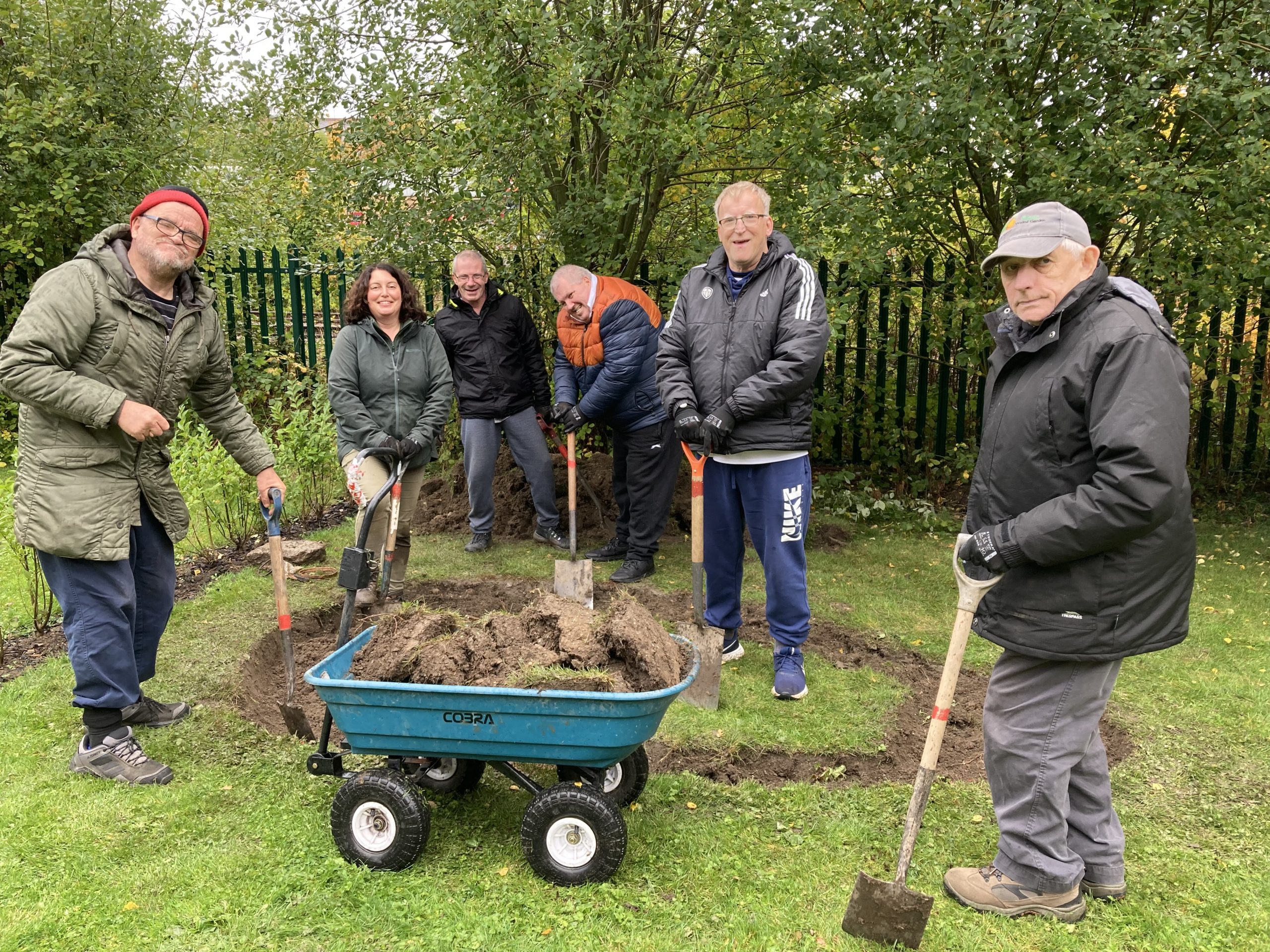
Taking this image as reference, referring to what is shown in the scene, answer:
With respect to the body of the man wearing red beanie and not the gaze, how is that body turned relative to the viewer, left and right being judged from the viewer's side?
facing the viewer and to the right of the viewer

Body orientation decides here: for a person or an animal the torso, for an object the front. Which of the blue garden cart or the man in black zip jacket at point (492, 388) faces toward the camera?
the man in black zip jacket

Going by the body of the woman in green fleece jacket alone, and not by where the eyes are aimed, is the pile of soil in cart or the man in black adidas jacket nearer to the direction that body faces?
the pile of soil in cart

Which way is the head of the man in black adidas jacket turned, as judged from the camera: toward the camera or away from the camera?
toward the camera

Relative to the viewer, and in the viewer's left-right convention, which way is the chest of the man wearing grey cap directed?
facing to the left of the viewer

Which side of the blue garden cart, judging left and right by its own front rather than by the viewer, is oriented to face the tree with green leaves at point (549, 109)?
right

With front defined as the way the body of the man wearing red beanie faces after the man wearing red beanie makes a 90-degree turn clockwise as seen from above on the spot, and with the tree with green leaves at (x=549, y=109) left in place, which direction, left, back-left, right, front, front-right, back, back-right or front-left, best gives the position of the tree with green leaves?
back

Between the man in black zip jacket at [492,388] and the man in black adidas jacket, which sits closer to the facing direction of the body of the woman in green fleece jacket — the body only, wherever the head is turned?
the man in black adidas jacket

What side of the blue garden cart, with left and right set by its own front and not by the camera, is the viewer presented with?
left

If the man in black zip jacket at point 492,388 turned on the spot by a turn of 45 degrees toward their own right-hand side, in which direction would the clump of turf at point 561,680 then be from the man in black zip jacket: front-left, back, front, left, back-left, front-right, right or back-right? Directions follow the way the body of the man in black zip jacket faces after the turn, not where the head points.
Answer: front-left

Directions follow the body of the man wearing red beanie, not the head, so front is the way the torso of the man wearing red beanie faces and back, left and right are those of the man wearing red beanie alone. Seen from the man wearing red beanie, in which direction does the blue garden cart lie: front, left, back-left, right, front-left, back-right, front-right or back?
front

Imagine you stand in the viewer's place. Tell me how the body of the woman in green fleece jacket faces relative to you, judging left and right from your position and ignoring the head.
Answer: facing the viewer
